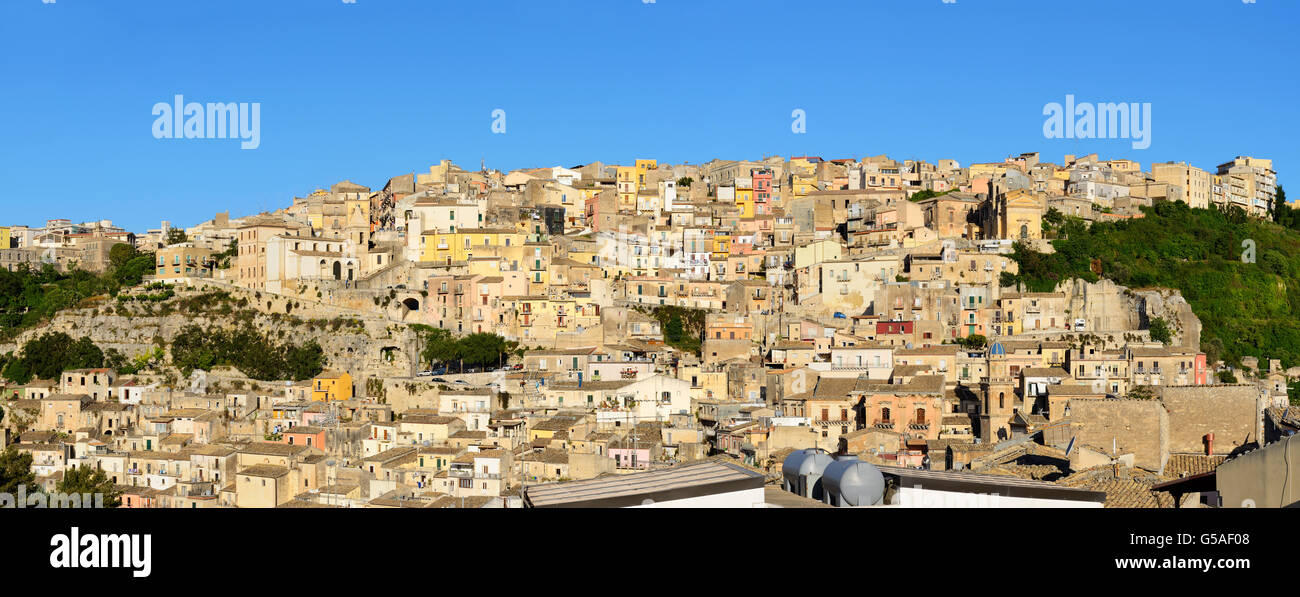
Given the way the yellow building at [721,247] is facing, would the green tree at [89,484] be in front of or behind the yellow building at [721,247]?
in front

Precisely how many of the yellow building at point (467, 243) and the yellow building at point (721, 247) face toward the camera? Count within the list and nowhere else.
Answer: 2

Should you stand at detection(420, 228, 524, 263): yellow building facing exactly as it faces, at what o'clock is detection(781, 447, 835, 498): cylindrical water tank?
The cylindrical water tank is roughly at 12 o'clock from the yellow building.

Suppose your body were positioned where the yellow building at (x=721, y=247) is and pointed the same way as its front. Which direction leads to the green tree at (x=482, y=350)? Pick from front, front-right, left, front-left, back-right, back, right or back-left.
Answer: front-right

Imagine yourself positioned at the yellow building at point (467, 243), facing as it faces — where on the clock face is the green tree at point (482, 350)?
The green tree is roughly at 12 o'clock from the yellow building.

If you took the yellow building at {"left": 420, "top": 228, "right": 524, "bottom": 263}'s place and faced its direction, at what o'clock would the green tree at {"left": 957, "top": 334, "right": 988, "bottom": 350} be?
The green tree is roughly at 10 o'clock from the yellow building.

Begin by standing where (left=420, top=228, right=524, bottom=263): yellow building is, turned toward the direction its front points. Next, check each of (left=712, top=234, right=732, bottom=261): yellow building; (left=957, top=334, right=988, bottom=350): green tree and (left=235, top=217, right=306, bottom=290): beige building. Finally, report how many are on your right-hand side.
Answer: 1

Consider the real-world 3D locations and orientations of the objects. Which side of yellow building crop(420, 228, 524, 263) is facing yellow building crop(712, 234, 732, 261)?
left

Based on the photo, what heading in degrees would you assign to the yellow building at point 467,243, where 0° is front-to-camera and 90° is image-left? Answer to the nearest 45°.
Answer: approximately 0°

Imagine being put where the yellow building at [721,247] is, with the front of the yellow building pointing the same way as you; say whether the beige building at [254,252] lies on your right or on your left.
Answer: on your right

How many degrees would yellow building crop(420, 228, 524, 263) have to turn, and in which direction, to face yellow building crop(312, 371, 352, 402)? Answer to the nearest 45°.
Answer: approximately 45° to its right
